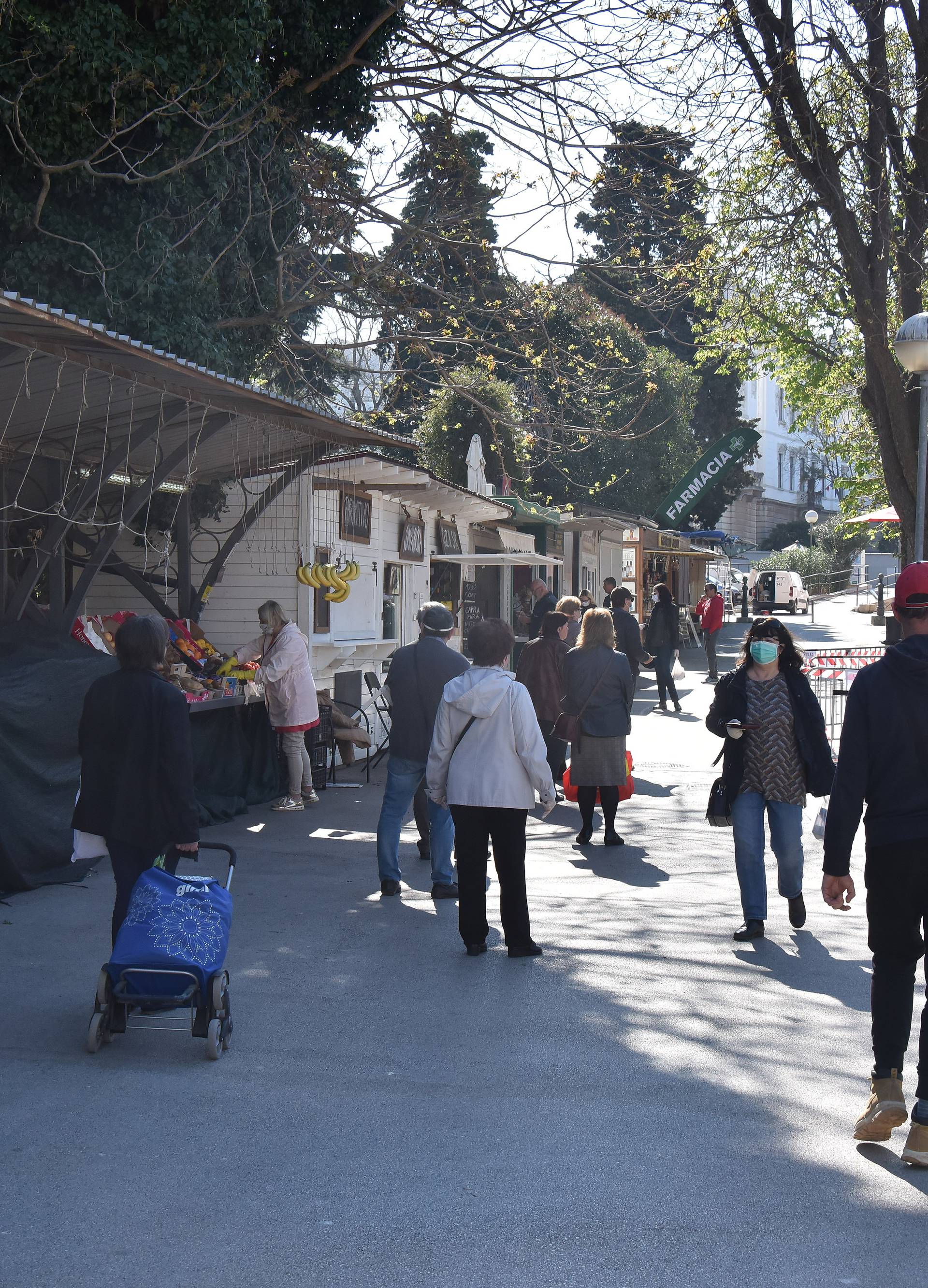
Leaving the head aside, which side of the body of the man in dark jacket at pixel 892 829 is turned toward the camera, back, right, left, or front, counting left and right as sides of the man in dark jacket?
back

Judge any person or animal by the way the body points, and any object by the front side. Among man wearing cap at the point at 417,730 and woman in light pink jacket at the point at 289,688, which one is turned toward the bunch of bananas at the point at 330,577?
the man wearing cap

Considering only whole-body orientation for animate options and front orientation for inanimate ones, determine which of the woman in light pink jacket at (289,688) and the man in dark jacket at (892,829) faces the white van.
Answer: the man in dark jacket

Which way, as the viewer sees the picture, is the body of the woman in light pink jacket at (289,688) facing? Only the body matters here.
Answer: to the viewer's left

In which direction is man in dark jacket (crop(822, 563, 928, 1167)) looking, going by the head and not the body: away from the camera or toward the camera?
away from the camera

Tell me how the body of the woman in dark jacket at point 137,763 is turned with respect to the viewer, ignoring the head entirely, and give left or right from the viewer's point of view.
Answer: facing away from the viewer

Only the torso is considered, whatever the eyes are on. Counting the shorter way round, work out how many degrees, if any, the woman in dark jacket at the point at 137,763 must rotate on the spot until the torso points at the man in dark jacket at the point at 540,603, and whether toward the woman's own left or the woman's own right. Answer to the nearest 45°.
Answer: approximately 45° to the woman's own right

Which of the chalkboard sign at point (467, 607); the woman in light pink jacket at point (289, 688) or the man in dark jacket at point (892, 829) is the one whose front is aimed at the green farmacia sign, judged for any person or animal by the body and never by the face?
the man in dark jacket

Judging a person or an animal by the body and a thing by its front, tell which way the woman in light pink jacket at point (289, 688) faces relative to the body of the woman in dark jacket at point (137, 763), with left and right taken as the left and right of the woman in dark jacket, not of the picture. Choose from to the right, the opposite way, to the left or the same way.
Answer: to the left

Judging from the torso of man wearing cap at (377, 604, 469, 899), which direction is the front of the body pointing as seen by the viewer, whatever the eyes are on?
away from the camera

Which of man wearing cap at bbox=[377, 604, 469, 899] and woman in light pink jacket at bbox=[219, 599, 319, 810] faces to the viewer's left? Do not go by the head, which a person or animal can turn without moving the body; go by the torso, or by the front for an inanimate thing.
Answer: the woman in light pink jacket

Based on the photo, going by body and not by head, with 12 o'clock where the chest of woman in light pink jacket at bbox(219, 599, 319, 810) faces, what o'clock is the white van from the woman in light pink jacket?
The white van is roughly at 4 o'clock from the woman in light pink jacket.

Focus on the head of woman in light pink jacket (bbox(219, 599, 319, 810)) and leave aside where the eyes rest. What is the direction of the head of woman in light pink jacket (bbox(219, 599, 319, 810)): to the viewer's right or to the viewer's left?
to the viewer's left

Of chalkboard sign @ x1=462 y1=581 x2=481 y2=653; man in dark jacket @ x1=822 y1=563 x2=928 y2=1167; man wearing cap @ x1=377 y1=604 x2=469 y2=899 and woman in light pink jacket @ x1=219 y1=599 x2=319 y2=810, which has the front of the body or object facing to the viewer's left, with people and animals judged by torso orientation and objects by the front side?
the woman in light pink jacket

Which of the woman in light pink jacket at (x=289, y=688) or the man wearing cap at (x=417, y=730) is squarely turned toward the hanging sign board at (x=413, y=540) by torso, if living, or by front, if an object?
the man wearing cap

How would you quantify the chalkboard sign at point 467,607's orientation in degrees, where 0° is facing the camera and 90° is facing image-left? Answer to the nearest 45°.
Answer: approximately 315°
